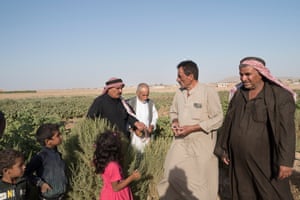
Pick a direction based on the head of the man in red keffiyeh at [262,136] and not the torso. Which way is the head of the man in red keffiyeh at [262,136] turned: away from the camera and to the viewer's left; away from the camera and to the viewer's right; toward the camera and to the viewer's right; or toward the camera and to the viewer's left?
toward the camera and to the viewer's left

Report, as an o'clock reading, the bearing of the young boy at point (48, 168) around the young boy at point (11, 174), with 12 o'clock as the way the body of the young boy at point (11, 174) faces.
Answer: the young boy at point (48, 168) is roughly at 9 o'clock from the young boy at point (11, 174).

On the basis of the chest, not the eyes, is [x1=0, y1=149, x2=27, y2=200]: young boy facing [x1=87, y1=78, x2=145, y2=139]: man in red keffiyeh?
no

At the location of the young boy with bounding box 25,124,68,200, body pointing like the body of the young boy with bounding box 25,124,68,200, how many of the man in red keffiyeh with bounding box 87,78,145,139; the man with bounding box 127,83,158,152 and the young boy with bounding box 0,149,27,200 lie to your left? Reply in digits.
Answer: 2

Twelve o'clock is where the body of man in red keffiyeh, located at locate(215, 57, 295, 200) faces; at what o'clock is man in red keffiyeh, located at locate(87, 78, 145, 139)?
man in red keffiyeh, located at locate(87, 78, 145, 139) is roughly at 2 o'clock from man in red keffiyeh, located at locate(215, 57, 295, 200).

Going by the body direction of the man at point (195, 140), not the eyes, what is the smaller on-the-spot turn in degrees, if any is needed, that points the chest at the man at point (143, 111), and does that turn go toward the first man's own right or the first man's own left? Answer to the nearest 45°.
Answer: approximately 90° to the first man's own right

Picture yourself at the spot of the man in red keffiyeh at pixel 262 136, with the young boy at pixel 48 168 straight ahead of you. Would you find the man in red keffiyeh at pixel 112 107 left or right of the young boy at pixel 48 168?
right

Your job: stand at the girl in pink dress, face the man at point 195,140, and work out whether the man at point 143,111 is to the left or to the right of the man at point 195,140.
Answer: left

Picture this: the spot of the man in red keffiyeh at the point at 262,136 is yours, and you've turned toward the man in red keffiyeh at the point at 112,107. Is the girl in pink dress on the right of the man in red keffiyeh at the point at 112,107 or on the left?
left

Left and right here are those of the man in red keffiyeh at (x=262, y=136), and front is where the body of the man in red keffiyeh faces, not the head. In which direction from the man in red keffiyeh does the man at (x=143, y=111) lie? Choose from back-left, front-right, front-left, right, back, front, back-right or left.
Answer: right

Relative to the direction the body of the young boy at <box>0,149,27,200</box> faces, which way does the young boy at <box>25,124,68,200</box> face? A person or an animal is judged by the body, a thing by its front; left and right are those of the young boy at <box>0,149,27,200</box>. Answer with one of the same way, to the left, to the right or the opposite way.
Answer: the same way

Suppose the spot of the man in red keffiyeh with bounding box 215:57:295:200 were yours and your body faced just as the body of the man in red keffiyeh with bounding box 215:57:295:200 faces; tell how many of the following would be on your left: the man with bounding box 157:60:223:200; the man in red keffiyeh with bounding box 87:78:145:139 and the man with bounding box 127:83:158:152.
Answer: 0

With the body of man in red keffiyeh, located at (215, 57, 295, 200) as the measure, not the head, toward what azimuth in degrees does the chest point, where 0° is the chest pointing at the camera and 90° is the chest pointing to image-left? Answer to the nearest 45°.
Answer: approximately 45°

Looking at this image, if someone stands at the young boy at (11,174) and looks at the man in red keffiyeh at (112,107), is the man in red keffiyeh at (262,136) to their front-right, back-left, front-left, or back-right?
front-right

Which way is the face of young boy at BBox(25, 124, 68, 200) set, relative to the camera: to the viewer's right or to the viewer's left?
to the viewer's right
